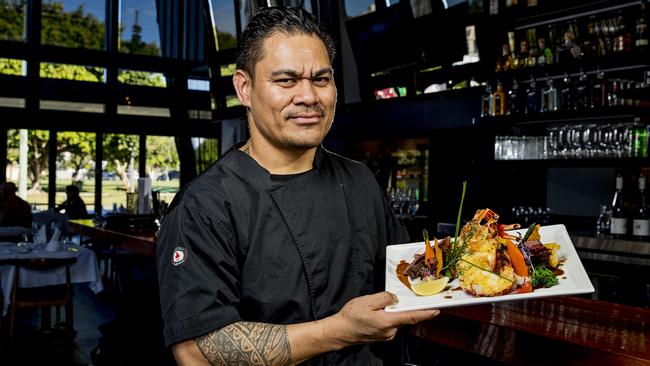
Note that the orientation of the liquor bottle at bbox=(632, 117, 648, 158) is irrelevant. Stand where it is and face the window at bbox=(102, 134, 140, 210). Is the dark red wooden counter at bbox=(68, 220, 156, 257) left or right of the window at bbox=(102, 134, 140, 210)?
left

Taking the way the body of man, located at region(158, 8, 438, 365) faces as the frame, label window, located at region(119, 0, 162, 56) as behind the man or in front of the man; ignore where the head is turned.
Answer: behind

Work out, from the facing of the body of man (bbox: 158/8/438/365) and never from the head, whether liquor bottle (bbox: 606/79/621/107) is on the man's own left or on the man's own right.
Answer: on the man's own left

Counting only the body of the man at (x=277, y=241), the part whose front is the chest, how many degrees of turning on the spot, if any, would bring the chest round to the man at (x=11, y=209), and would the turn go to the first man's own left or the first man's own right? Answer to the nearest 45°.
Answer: approximately 180°

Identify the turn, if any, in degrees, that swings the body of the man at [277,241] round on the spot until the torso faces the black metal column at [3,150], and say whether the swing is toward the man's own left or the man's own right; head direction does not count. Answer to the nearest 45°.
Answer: approximately 180°

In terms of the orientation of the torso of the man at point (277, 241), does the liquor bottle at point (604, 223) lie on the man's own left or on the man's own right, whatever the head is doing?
on the man's own left

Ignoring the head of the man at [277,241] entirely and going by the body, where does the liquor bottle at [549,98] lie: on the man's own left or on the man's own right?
on the man's own left

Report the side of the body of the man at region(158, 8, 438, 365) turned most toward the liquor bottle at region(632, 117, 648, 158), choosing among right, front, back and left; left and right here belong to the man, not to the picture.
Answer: left

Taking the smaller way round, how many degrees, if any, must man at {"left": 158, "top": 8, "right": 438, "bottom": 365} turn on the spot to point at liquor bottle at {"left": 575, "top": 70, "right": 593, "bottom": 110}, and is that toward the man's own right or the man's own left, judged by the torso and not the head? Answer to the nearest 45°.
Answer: approximately 90° to the man's own left

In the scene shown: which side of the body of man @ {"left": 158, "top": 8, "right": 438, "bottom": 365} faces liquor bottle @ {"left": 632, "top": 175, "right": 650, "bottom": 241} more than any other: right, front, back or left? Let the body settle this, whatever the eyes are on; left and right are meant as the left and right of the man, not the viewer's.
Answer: left

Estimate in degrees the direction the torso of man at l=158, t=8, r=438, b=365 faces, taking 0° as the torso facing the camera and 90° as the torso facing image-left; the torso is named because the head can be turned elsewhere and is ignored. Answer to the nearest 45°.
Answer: approximately 315°

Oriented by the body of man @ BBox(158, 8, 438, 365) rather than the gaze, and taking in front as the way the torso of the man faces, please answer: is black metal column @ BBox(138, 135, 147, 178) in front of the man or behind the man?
behind

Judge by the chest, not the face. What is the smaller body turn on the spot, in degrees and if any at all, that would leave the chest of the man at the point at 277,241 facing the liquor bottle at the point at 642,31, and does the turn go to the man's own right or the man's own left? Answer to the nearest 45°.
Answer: approximately 90° to the man's own left
